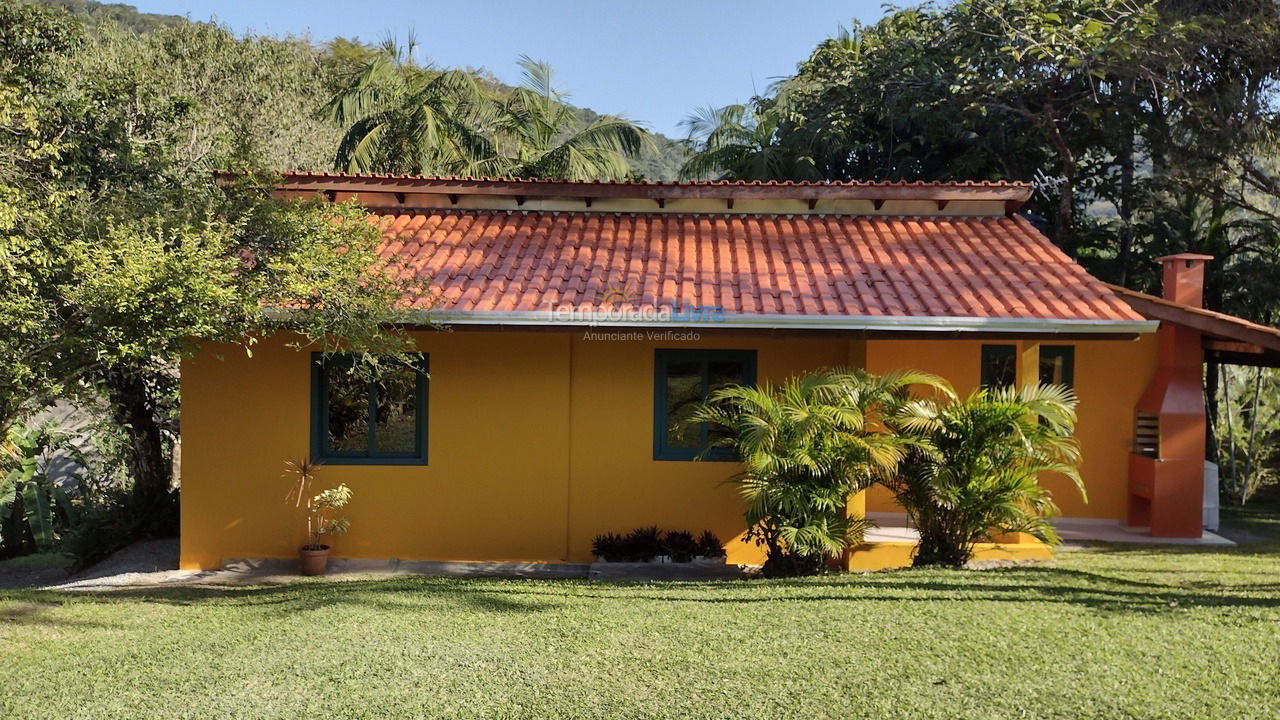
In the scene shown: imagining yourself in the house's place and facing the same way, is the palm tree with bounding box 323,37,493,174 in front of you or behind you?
behind

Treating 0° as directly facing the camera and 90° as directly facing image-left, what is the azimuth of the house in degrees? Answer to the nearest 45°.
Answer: approximately 0°

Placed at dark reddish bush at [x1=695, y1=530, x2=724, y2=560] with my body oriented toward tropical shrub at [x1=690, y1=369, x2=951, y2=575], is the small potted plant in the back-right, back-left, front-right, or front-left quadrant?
back-right

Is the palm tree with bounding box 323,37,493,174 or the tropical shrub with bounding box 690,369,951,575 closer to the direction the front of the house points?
the tropical shrub

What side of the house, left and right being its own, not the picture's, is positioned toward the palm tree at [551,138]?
back

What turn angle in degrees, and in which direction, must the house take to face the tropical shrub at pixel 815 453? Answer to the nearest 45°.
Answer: approximately 45° to its left

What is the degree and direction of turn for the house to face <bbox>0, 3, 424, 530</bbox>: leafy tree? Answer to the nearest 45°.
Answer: approximately 45° to its right
